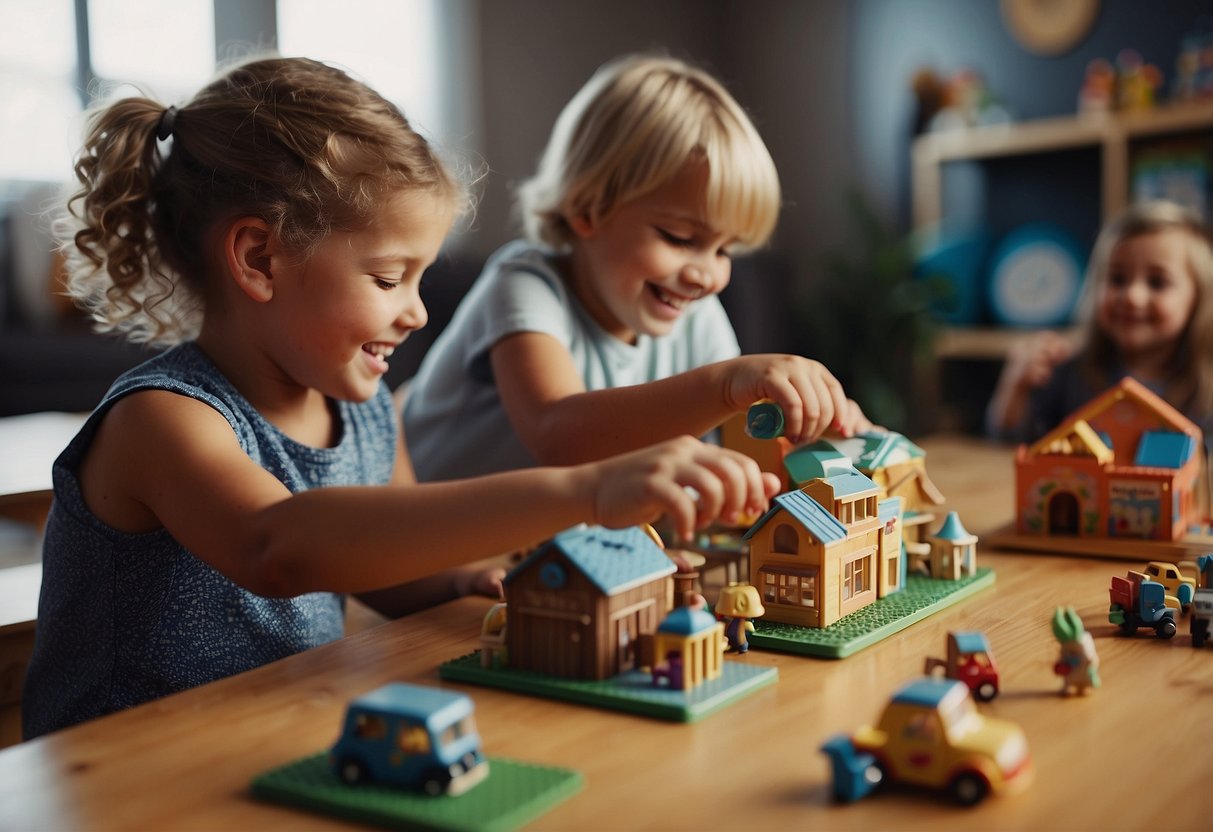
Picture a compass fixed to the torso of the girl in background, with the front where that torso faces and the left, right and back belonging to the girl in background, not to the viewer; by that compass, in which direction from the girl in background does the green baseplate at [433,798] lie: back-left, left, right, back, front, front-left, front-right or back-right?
front

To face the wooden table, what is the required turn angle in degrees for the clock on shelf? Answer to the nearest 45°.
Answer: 0° — it already faces it

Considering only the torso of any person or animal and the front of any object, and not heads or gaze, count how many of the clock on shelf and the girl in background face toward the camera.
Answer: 2

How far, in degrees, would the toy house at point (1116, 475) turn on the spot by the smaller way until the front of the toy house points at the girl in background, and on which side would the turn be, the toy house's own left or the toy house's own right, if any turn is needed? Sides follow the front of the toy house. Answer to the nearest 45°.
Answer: approximately 180°

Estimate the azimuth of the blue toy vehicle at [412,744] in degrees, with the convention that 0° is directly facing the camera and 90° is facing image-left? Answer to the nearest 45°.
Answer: approximately 315°

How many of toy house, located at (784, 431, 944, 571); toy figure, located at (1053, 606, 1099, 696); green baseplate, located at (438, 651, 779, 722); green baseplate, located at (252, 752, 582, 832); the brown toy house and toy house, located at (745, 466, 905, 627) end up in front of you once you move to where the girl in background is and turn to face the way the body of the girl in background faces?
6

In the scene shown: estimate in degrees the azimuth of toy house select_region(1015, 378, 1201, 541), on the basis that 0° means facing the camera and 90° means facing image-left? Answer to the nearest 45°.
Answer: approximately 0°

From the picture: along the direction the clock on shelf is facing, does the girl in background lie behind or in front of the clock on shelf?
in front

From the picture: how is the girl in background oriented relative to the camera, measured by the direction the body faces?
toward the camera

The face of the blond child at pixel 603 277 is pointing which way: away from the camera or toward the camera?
toward the camera

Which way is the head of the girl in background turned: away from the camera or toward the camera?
toward the camera

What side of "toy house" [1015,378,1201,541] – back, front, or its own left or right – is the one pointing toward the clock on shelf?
back

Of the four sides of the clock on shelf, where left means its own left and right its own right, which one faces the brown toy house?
front
